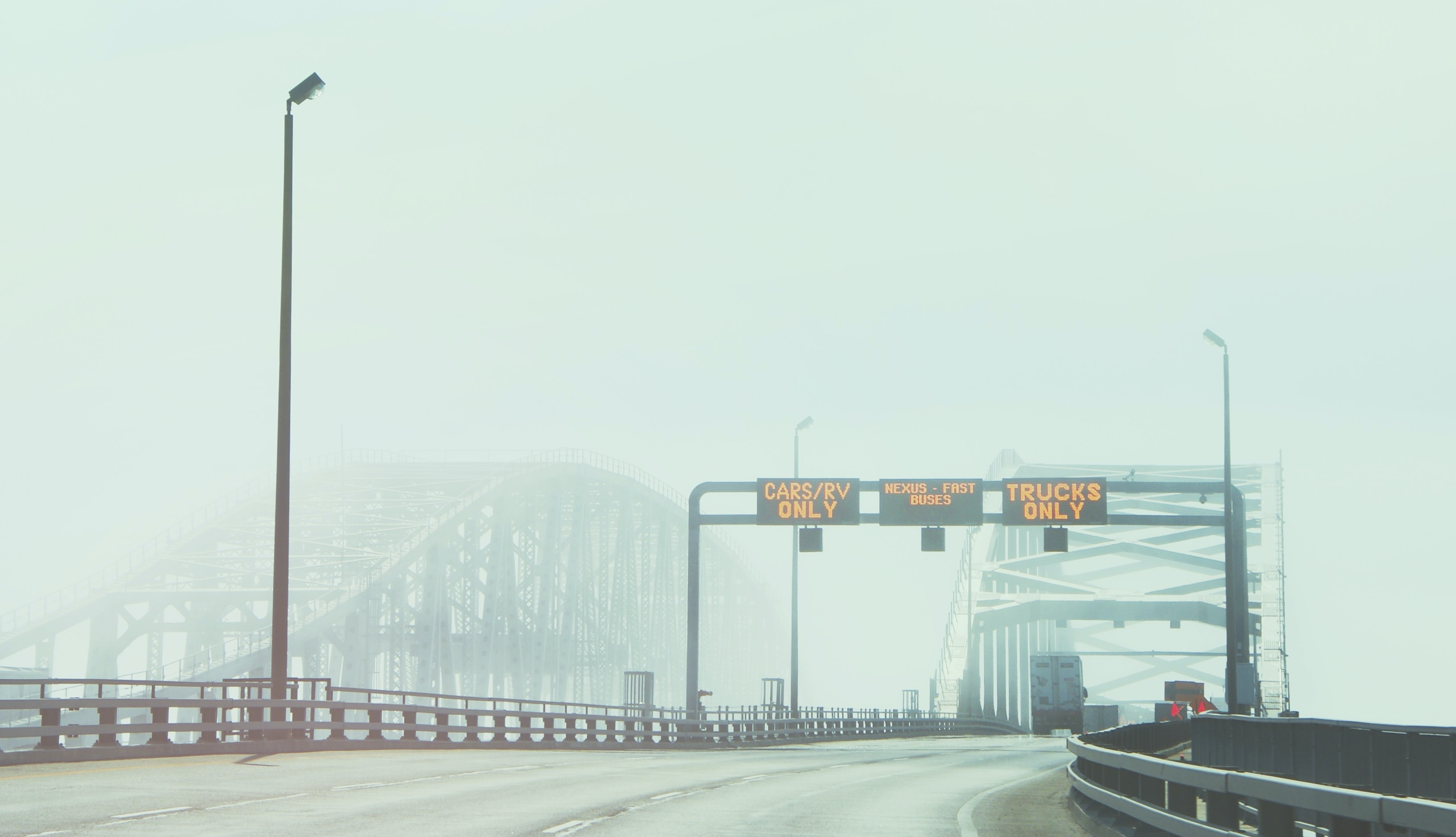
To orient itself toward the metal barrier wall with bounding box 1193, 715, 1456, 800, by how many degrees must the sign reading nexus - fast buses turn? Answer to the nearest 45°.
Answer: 0° — it already faces it

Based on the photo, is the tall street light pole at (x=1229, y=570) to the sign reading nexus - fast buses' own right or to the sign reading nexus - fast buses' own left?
on its left

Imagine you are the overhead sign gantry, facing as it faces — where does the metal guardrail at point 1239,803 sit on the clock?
The metal guardrail is roughly at 12 o'clock from the overhead sign gantry.

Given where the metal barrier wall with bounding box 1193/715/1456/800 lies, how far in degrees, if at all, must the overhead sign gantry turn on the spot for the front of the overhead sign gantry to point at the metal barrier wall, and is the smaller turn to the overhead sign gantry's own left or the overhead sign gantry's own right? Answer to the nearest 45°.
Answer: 0° — it already faces it

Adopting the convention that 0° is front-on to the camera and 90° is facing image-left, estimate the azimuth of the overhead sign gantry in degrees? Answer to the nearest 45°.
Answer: approximately 0°

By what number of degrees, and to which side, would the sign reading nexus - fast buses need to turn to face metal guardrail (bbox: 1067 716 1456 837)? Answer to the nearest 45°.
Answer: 0° — it already faces it

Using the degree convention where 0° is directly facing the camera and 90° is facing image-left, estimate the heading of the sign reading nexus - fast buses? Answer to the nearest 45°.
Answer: approximately 0°
